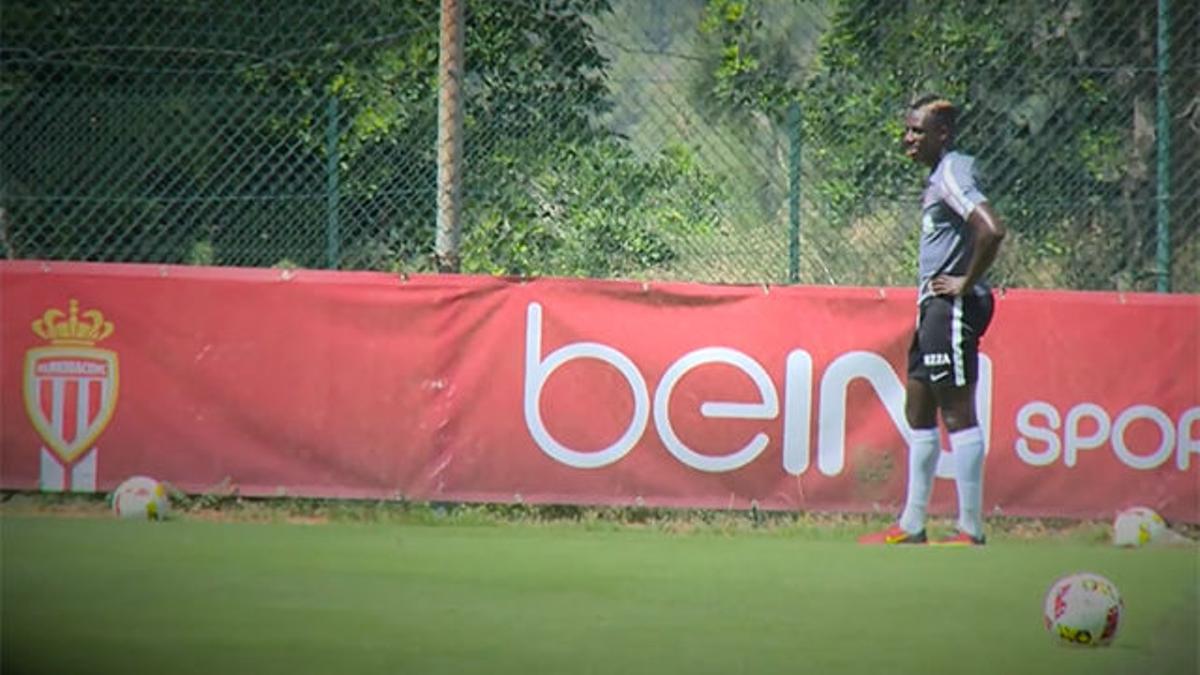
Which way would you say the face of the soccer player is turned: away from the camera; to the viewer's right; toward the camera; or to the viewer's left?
to the viewer's left

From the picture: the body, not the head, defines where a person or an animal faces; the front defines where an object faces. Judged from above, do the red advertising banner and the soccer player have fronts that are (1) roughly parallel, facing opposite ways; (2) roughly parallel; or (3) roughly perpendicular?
roughly perpendicular

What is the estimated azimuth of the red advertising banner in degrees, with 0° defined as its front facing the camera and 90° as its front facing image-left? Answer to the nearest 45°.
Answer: approximately 0°

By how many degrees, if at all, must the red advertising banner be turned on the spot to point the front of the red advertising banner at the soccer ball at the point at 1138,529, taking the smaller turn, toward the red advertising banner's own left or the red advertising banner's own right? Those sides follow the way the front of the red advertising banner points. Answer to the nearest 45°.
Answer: approximately 90° to the red advertising banner's own left

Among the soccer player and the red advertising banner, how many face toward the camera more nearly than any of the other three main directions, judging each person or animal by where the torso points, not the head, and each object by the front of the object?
1
